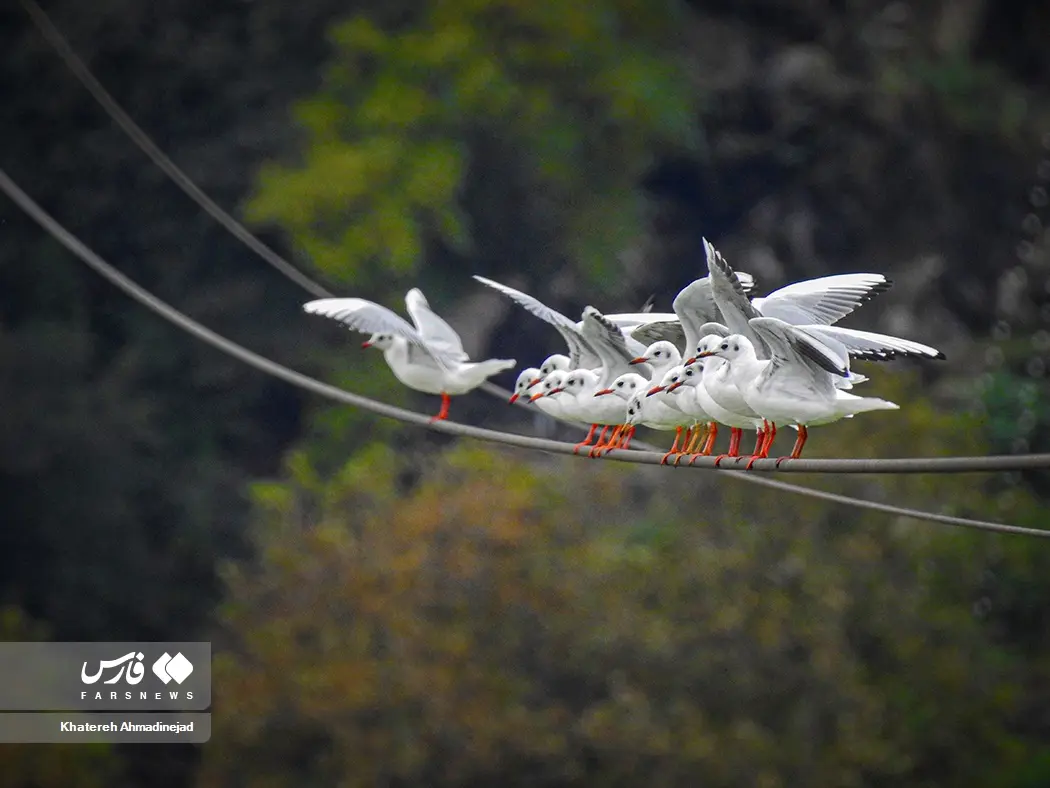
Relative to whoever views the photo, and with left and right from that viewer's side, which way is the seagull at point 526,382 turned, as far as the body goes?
facing to the left of the viewer

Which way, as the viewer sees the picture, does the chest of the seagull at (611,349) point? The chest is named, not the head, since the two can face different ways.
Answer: to the viewer's left

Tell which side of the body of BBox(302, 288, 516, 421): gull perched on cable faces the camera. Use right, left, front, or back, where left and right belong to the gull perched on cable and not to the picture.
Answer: left

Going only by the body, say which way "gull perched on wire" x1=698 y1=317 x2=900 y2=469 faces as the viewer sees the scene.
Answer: to the viewer's left

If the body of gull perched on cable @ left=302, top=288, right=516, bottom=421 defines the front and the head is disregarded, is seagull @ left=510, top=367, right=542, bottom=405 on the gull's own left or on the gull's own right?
on the gull's own left

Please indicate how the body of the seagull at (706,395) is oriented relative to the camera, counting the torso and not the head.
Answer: to the viewer's left

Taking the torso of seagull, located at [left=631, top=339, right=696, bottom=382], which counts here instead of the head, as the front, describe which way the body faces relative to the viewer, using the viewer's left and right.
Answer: facing to the left of the viewer

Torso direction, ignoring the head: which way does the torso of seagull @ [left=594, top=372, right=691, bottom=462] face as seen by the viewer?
to the viewer's left
